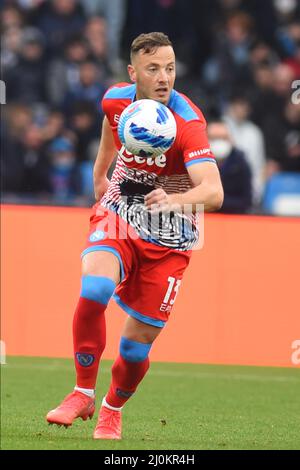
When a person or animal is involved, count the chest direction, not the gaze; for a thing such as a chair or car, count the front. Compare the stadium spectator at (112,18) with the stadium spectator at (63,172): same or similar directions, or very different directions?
same or similar directions

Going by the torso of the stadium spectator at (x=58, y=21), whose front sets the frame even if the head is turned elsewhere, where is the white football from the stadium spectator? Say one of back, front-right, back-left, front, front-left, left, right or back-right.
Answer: front

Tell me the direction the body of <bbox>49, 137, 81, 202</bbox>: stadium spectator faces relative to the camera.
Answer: toward the camera

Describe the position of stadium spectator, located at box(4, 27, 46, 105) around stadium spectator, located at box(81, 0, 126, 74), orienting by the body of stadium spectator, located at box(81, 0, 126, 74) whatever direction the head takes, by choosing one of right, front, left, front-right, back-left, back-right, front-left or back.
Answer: front-right

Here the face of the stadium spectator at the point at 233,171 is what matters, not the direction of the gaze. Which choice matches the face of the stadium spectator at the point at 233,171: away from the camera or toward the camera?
toward the camera

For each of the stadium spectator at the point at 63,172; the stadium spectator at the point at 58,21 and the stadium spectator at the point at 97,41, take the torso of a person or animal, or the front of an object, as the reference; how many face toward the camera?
3

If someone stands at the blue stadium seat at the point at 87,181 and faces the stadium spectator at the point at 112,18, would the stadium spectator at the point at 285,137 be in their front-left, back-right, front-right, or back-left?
front-right

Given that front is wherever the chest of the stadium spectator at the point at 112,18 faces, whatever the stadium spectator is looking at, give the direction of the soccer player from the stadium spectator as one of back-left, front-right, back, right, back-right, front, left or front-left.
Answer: front

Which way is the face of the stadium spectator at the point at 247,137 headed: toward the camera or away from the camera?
toward the camera

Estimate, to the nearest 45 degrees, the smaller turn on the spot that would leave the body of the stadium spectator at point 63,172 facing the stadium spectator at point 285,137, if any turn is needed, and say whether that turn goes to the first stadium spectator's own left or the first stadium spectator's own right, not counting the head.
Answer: approximately 90° to the first stadium spectator's own left
